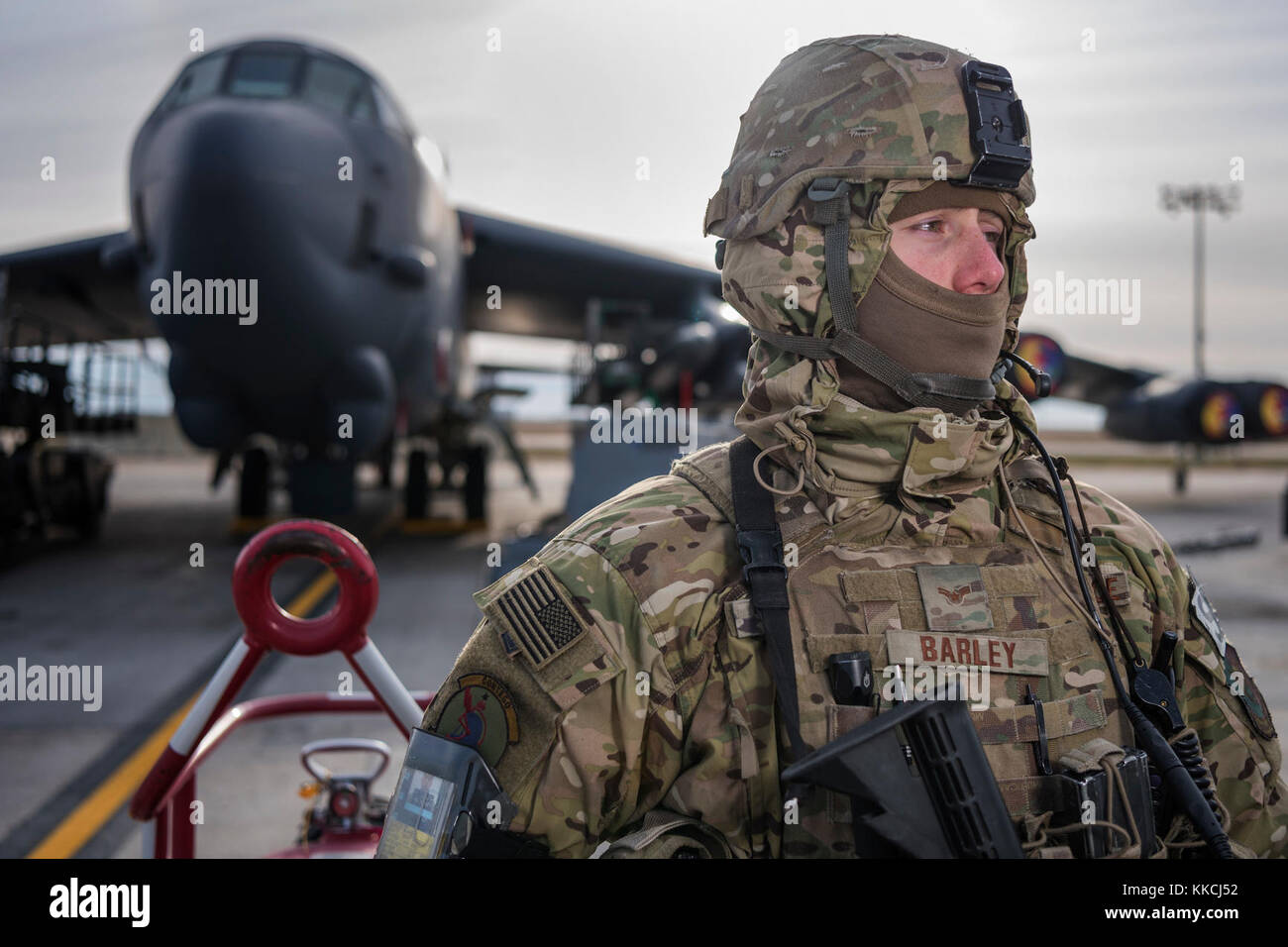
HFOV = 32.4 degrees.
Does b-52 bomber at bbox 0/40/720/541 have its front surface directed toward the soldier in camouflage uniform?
yes

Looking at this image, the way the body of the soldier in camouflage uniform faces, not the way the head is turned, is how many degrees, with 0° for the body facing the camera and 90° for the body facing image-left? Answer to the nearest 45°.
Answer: approximately 315°

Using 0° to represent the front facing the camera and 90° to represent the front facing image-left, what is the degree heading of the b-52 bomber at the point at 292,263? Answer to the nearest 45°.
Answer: approximately 0°

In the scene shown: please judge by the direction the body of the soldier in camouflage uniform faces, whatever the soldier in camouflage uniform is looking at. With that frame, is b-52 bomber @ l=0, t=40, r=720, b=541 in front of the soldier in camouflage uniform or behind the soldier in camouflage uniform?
behind
